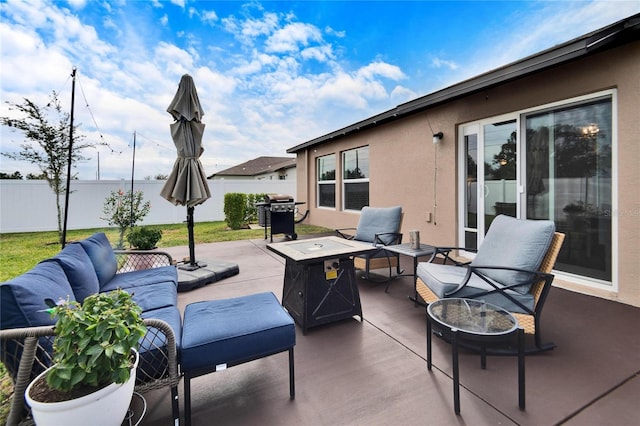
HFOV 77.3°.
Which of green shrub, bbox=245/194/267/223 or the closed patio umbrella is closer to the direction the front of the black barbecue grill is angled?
the closed patio umbrella

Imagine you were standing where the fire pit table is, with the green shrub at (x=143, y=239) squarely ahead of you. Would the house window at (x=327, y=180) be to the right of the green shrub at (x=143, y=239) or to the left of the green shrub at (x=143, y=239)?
right

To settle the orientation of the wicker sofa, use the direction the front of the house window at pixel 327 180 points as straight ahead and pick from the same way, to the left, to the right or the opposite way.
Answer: the opposite way

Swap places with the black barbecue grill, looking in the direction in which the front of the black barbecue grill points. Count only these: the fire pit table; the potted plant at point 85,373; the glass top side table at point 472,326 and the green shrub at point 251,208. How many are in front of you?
3

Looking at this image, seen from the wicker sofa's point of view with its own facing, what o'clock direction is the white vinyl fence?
The white vinyl fence is roughly at 9 o'clock from the wicker sofa.

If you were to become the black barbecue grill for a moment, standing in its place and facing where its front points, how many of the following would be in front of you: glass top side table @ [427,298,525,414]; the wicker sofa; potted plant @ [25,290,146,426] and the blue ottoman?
4

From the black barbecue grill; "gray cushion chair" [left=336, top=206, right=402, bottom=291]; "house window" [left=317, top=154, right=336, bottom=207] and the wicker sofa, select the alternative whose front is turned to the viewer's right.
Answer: the wicker sofa

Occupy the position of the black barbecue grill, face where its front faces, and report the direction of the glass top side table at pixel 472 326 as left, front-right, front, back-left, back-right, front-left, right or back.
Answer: front

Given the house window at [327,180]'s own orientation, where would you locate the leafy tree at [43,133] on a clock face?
The leafy tree is roughly at 1 o'clock from the house window.

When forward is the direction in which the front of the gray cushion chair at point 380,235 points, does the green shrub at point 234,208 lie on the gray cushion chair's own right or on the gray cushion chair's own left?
on the gray cushion chair's own right

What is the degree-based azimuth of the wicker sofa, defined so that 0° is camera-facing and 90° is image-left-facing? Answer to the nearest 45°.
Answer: approximately 270°

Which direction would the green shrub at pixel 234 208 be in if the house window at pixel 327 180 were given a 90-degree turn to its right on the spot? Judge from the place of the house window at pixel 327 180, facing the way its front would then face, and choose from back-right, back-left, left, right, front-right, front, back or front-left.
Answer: front-left

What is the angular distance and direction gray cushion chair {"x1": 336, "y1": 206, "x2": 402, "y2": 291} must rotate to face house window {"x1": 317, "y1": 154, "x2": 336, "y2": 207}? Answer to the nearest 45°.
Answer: approximately 135° to its right

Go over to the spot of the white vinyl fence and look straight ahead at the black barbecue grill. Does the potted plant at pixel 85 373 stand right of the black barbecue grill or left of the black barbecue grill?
right

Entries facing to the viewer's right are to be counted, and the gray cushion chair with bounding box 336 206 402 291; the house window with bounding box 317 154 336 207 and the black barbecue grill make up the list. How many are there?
0

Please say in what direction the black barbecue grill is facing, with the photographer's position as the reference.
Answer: facing the viewer

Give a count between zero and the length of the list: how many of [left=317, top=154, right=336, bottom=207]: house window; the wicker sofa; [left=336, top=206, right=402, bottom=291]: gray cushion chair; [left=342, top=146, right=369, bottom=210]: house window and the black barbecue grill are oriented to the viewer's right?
1

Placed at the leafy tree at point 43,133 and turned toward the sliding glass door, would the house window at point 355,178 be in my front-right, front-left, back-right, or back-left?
front-left
